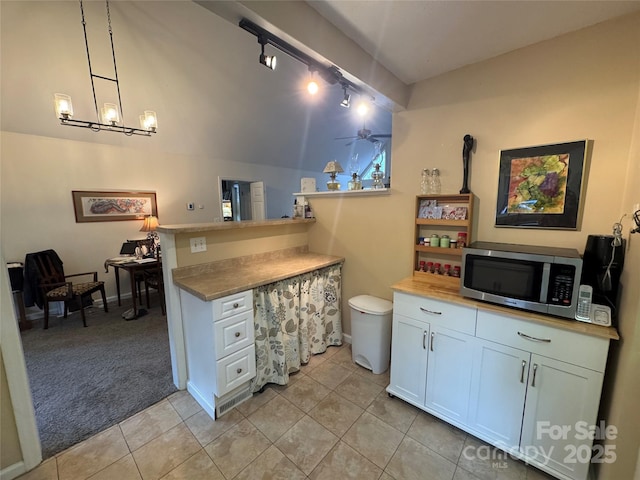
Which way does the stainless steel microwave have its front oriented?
toward the camera

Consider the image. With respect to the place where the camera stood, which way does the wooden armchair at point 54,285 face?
facing the viewer and to the right of the viewer

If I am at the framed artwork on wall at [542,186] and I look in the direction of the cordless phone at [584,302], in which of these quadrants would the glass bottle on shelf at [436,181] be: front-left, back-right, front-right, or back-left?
back-right

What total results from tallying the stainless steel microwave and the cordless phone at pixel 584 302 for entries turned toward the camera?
2

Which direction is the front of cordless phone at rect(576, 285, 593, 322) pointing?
toward the camera

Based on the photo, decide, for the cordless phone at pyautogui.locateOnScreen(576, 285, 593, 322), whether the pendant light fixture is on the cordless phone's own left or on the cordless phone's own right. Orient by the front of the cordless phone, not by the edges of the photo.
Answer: on the cordless phone's own right

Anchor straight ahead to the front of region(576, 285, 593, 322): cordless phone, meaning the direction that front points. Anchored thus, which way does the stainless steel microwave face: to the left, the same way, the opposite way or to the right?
the same way

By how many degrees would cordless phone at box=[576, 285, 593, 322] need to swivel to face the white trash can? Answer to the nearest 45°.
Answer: approximately 90° to its right

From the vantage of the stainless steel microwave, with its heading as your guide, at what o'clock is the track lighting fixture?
The track lighting fixture is roughly at 2 o'clock from the stainless steel microwave.

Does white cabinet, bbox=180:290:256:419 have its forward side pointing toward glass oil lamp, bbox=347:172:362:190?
no

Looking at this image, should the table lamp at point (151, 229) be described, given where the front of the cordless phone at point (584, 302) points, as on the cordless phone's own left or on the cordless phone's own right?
on the cordless phone's own right

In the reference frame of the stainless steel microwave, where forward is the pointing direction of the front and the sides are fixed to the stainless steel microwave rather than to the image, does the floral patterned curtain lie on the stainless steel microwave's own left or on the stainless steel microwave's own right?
on the stainless steel microwave's own right

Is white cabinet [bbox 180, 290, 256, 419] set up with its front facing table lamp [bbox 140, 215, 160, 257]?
no

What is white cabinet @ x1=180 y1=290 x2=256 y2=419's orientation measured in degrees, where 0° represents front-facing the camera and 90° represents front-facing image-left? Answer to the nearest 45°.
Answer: approximately 315°

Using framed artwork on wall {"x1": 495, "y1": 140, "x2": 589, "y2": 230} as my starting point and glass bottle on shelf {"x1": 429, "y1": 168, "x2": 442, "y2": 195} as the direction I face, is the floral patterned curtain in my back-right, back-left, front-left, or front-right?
front-left

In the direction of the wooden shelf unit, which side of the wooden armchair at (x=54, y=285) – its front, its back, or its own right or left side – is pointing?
front

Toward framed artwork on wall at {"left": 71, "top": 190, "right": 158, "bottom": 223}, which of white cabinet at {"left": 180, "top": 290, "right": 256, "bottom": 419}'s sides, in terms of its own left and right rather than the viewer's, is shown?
back

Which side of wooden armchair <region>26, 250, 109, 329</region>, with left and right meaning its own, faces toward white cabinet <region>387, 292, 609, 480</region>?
front
